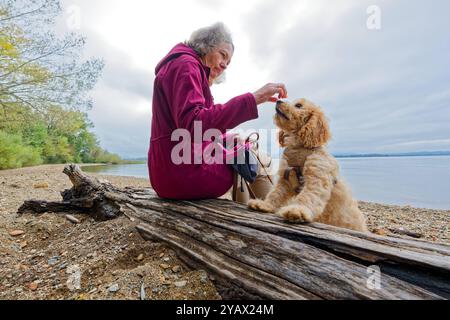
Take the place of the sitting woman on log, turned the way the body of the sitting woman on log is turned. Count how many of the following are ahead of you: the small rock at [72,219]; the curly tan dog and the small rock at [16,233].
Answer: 1

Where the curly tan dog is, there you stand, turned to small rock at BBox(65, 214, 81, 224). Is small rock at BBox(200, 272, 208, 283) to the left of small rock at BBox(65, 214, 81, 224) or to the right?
left

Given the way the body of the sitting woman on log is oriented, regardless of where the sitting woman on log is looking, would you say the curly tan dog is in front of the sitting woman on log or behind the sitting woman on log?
in front

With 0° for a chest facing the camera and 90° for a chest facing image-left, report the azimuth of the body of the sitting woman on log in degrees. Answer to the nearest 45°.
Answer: approximately 270°

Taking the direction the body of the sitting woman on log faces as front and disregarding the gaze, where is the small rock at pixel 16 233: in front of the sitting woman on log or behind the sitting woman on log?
behind

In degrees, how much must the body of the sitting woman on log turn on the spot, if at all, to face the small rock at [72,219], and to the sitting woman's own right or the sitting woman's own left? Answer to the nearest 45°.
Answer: approximately 135° to the sitting woman's own left
